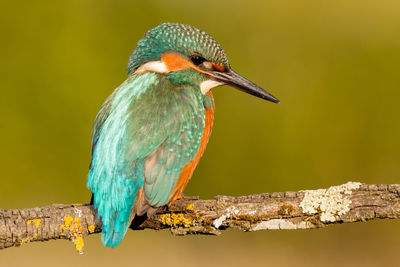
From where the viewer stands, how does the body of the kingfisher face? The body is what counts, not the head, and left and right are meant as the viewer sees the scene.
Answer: facing away from the viewer and to the right of the viewer
